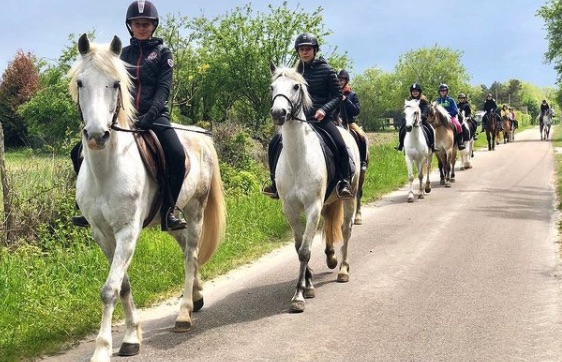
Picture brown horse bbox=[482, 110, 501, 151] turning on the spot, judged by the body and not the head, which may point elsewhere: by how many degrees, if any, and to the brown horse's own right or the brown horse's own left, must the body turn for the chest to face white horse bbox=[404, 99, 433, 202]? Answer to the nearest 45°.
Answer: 0° — it already faces it

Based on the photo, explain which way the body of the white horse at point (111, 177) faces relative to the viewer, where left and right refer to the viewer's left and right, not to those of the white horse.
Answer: facing the viewer and to the left of the viewer

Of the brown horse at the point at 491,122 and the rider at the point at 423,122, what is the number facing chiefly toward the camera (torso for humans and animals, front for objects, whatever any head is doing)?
2

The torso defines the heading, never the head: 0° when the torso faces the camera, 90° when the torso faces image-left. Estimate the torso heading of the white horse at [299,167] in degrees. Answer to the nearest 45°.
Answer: approximately 45°

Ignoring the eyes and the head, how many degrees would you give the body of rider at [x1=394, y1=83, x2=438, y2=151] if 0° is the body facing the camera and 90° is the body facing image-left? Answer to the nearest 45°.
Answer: approximately 0°

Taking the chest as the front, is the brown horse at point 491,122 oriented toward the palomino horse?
yes

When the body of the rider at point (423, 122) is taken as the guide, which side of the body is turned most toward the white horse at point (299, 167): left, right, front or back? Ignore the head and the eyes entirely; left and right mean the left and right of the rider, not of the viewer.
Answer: front
